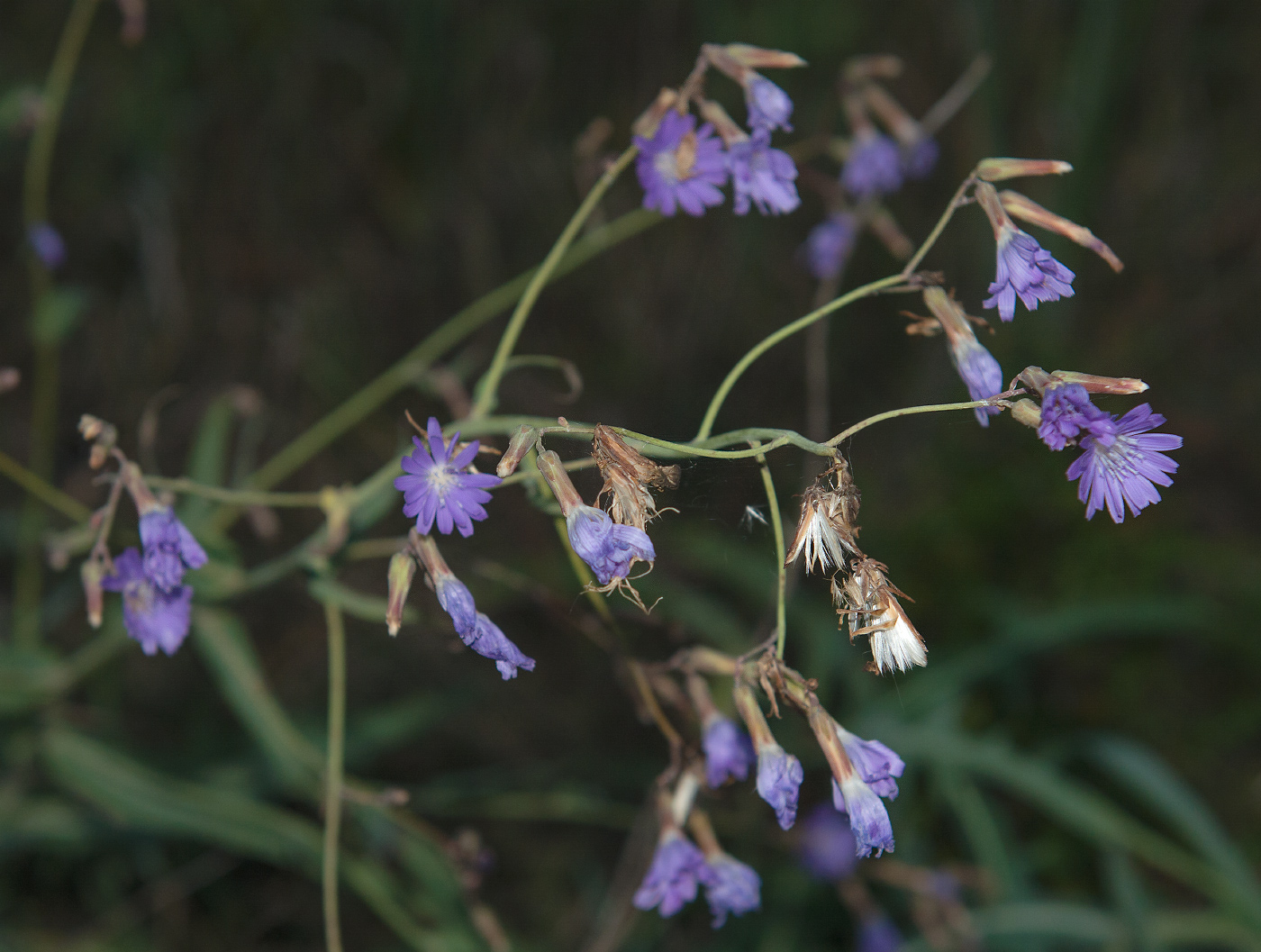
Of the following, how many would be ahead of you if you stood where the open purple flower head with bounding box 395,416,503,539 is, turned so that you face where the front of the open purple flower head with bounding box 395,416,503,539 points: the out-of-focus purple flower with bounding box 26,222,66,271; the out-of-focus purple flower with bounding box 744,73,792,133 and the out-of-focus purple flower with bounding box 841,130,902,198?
0

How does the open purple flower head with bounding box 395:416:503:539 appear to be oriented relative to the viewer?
toward the camera

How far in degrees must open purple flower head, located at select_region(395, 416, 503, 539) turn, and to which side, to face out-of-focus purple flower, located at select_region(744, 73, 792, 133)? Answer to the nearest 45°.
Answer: approximately 135° to its left

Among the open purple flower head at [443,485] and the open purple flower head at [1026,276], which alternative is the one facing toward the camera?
the open purple flower head at [443,485]

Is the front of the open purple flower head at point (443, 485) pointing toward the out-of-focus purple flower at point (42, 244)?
no
